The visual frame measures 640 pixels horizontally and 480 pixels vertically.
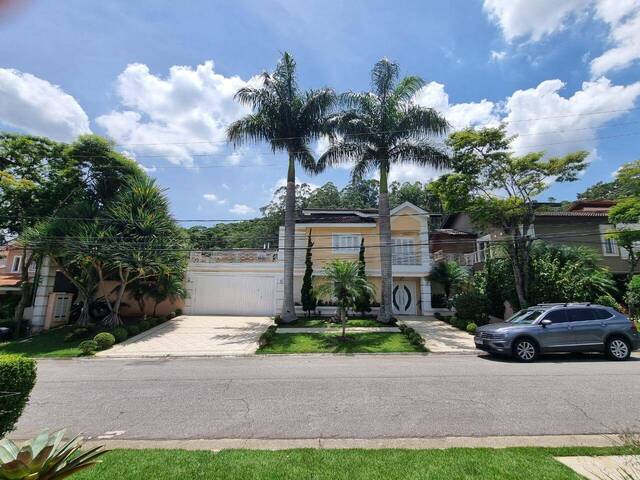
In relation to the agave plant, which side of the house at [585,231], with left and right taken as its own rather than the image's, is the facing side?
front

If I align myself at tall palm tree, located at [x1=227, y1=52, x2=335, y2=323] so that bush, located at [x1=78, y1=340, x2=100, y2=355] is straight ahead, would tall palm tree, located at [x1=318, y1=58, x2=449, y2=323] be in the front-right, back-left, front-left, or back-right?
back-left

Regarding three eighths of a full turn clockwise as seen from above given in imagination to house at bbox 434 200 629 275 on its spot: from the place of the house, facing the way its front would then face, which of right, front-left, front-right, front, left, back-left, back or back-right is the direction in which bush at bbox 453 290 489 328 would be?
left

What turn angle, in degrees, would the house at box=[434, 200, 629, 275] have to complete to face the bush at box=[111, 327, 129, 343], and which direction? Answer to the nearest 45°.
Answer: approximately 45° to its right

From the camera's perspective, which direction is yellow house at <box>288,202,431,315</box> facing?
toward the camera

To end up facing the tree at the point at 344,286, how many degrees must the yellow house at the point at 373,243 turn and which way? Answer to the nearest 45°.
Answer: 0° — it already faces it

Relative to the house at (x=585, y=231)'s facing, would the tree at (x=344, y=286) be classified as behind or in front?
in front

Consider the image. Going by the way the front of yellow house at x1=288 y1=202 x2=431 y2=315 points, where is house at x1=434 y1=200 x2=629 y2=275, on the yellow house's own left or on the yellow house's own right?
on the yellow house's own left

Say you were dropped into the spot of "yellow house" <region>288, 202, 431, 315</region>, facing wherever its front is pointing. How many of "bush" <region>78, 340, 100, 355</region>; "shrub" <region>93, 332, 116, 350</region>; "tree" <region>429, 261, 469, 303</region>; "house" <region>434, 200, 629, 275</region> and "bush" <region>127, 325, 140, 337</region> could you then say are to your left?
2

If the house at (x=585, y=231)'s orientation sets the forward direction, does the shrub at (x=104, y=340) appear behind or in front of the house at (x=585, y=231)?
in front

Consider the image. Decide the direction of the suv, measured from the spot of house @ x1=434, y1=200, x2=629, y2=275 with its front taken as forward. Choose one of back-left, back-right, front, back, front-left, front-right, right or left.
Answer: front

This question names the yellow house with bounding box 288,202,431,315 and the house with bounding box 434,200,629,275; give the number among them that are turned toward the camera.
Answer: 2

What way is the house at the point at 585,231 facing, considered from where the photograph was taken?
facing the viewer

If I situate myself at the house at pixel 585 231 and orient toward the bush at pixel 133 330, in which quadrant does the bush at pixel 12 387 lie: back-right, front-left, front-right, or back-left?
front-left

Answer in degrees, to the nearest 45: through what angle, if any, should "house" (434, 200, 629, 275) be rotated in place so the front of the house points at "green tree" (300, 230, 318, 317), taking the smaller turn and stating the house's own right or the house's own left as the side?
approximately 45° to the house's own right
